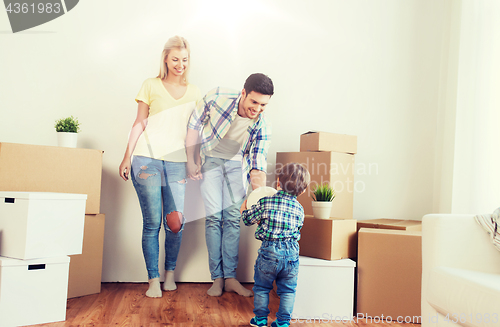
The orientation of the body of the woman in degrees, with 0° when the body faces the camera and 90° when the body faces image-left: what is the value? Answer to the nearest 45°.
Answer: approximately 0°

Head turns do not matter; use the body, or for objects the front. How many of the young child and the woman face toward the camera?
1

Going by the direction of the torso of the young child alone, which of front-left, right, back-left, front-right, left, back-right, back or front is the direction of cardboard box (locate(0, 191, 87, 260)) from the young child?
front-left

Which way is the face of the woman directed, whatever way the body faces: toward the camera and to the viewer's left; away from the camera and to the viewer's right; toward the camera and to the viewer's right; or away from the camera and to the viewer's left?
toward the camera and to the viewer's right

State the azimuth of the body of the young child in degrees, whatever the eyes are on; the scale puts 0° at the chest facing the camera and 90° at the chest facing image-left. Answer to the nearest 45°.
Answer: approximately 135°

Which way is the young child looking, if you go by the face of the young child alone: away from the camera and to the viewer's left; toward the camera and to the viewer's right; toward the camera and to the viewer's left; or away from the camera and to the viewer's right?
away from the camera and to the viewer's left

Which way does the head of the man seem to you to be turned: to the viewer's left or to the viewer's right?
to the viewer's right

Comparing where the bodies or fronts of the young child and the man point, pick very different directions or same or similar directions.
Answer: very different directions

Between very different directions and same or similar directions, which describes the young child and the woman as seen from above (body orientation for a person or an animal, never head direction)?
very different directions
